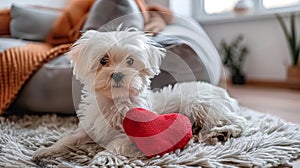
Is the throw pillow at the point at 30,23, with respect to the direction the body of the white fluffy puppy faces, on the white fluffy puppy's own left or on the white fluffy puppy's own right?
on the white fluffy puppy's own right

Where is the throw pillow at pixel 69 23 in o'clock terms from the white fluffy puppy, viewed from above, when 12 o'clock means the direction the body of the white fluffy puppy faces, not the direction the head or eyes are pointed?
The throw pillow is roughly at 4 o'clock from the white fluffy puppy.

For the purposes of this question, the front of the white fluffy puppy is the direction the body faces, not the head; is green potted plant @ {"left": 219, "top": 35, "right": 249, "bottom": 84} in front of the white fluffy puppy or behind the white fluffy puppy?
behind

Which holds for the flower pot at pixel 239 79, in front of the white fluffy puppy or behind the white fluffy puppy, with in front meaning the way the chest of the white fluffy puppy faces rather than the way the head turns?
behind

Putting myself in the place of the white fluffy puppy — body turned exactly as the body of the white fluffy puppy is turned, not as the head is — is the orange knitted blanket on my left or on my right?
on my right

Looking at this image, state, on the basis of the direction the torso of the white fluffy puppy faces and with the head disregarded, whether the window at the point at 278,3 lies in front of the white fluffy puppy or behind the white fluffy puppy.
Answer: behind

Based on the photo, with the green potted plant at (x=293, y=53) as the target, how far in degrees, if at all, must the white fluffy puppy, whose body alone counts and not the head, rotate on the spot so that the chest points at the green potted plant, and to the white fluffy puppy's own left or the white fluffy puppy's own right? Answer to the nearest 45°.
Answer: approximately 180°

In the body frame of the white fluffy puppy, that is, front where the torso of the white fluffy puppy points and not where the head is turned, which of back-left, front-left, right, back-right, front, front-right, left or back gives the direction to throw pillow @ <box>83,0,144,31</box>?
back-right

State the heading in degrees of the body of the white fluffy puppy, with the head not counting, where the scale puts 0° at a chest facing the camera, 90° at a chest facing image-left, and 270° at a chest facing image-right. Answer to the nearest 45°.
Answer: approximately 45°

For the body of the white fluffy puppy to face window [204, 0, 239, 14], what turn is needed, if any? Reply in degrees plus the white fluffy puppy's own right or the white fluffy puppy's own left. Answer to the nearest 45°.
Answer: approximately 135° to the white fluffy puppy's own right
